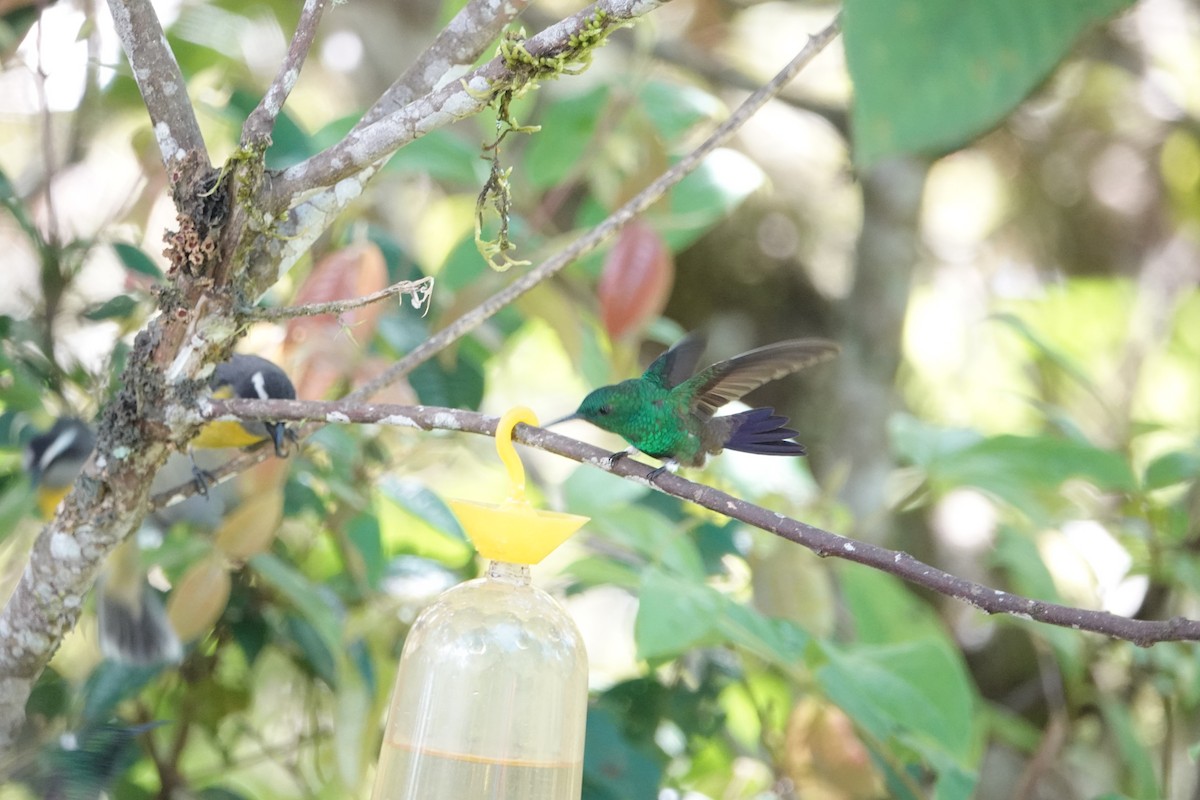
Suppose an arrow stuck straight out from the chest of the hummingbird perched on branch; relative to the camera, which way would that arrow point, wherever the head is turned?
to the viewer's left
